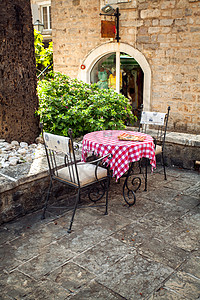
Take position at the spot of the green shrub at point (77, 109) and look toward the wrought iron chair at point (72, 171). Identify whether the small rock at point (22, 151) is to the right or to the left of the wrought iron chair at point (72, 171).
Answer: right

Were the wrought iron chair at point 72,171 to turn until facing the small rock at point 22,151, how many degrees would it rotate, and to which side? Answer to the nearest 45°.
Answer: approximately 90° to its left

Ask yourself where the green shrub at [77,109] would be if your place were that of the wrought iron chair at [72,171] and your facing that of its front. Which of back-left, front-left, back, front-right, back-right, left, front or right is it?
front-left

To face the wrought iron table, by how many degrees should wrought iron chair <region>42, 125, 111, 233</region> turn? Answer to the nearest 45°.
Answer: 0° — it already faces it

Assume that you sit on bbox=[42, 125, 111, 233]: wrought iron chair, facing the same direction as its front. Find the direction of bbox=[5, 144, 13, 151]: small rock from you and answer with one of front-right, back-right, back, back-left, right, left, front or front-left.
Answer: left

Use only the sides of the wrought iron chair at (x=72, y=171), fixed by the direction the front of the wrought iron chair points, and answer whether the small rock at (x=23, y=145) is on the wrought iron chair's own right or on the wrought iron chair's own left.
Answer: on the wrought iron chair's own left

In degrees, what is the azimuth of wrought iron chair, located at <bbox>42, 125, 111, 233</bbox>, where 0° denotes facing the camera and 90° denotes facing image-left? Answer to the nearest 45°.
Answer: approximately 225°

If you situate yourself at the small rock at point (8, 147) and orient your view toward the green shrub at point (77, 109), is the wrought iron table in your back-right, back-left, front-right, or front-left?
front-right
